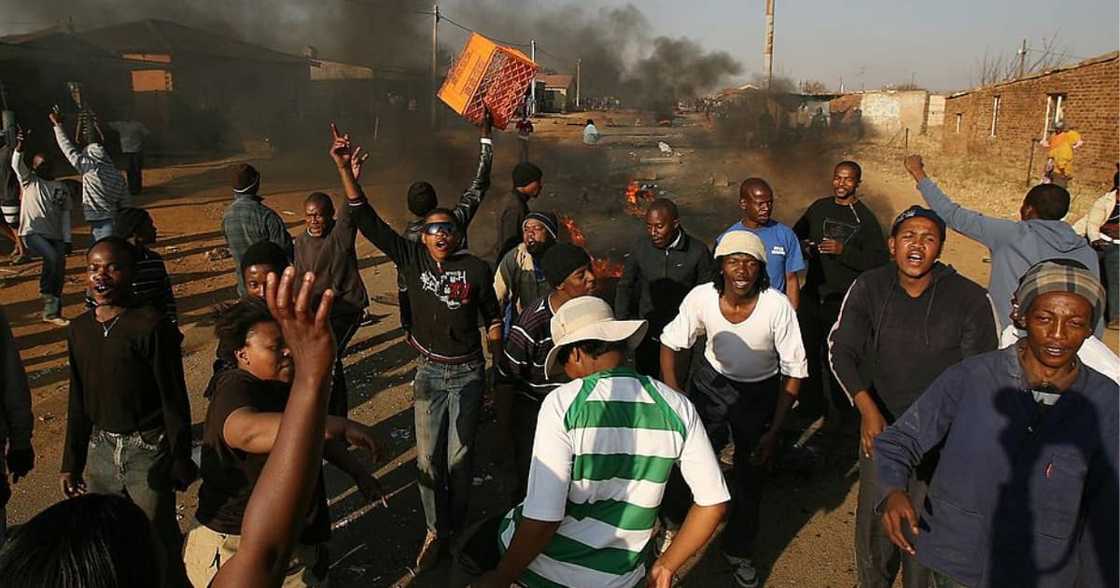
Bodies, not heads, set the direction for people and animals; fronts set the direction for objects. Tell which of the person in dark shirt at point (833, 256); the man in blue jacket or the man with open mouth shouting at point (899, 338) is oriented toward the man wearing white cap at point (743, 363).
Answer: the person in dark shirt

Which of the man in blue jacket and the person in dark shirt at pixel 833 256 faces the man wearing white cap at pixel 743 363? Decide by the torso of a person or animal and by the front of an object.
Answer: the person in dark shirt

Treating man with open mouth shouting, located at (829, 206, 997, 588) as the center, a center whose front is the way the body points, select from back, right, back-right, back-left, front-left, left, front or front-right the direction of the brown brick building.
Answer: back

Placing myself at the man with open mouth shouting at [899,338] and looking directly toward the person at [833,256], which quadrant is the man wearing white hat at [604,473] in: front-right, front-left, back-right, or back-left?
back-left

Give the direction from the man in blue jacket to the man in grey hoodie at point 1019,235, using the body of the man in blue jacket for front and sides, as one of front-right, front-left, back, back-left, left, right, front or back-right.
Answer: back

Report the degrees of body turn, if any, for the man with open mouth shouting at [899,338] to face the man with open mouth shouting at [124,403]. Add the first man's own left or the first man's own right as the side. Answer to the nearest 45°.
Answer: approximately 45° to the first man's own right

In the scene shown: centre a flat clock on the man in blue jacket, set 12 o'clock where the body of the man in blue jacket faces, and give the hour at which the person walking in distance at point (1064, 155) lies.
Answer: The person walking in distance is roughly at 6 o'clock from the man in blue jacket.
